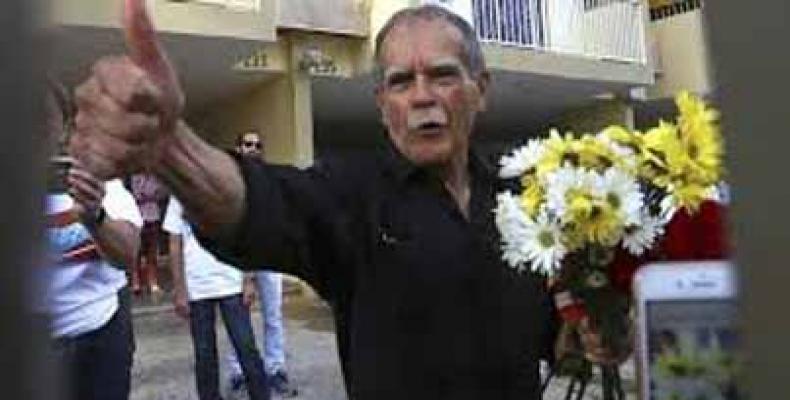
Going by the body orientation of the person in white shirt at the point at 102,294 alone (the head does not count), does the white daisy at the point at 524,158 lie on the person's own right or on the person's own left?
on the person's own left

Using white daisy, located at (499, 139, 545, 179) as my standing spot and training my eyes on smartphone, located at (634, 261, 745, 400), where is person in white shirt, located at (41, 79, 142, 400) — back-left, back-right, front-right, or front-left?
back-right
